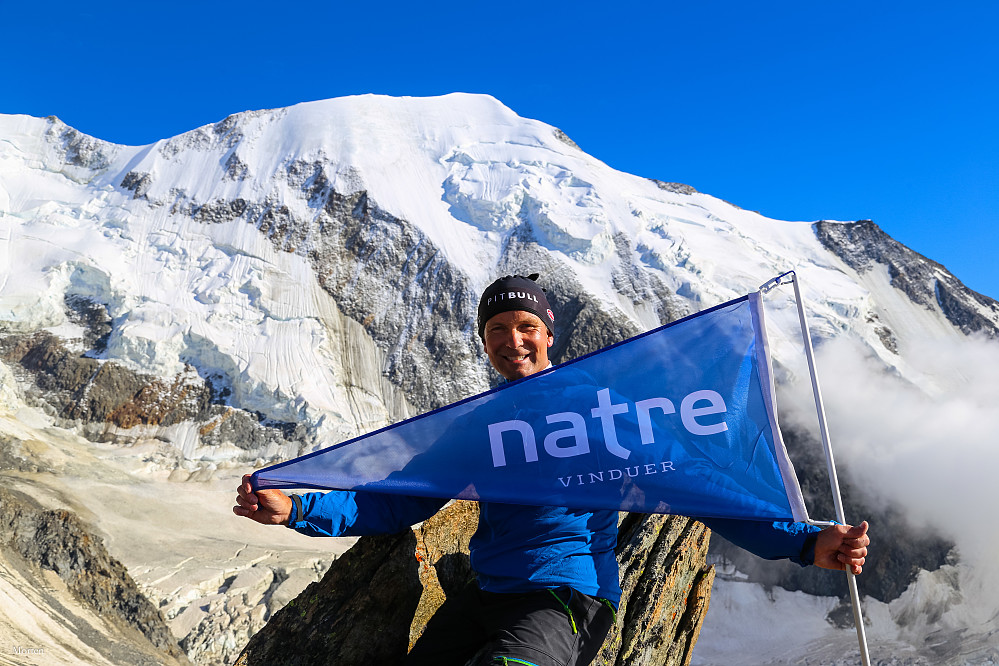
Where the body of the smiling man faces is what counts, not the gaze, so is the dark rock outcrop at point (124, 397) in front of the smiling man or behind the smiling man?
behind

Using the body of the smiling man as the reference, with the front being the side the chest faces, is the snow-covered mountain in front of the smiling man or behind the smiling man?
behind

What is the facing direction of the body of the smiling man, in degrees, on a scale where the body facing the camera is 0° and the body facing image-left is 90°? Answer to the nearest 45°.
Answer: approximately 0°

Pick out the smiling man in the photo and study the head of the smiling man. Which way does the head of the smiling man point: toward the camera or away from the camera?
toward the camera
